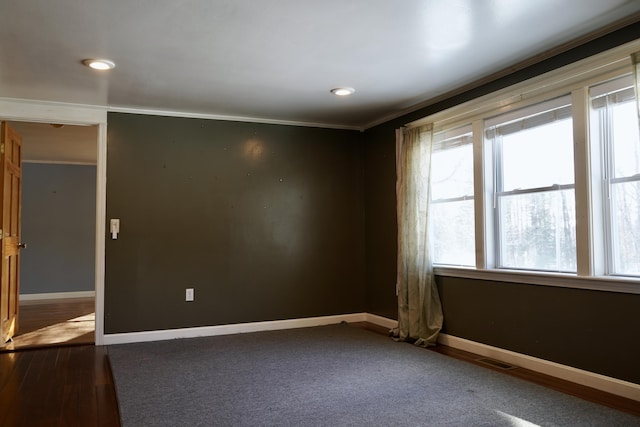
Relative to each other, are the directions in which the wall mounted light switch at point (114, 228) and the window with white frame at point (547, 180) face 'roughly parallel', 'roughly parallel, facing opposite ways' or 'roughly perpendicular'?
roughly perpendicular

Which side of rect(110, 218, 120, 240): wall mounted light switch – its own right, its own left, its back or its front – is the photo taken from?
front

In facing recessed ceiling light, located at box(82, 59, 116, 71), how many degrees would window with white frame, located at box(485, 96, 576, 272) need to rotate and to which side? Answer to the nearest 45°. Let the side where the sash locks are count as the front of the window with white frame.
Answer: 0° — it already faces it

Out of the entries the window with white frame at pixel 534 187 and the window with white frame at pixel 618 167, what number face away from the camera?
0

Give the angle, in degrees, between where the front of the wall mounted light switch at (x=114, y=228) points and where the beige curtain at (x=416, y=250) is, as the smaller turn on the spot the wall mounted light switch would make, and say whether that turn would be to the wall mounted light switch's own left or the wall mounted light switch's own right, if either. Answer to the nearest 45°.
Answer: approximately 45° to the wall mounted light switch's own left

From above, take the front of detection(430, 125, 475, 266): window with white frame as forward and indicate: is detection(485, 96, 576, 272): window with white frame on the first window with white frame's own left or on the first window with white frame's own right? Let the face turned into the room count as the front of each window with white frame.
on the first window with white frame's own left

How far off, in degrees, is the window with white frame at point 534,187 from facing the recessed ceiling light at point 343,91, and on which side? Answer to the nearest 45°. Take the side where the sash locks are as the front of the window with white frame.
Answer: approximately 45° to its right

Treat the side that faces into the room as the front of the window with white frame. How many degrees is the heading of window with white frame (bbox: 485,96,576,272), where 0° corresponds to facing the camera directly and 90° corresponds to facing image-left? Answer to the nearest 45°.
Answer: approximately 45°

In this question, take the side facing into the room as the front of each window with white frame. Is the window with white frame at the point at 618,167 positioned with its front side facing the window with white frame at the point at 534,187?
no

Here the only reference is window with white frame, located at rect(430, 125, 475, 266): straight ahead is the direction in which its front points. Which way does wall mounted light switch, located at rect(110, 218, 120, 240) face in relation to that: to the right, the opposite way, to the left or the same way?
to the left

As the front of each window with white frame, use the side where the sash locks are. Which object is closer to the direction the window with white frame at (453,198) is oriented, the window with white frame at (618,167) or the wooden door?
the wooden door

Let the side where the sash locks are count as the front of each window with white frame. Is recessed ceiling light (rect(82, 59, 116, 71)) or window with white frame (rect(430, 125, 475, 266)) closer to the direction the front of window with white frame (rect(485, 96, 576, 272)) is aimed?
the recessed ceiling light

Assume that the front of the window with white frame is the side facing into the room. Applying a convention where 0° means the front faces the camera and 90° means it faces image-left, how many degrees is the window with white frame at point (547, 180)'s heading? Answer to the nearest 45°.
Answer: approximately 45°

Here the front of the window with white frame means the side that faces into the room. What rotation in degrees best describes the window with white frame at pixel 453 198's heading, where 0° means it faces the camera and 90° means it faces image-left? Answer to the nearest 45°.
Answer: approximately 45°

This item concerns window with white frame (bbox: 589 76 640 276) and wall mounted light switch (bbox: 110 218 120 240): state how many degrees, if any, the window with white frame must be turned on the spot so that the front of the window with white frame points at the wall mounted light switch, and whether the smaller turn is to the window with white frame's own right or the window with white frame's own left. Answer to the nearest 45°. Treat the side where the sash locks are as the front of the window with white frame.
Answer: approximately 45° to the window with white frame's own right

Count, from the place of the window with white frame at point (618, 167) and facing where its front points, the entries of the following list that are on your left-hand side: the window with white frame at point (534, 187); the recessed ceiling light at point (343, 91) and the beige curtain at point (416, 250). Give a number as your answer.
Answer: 0

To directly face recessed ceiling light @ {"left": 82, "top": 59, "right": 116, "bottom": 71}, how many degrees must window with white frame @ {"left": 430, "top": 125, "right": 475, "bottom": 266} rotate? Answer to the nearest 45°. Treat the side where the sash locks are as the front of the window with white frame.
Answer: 0° — it already faces it

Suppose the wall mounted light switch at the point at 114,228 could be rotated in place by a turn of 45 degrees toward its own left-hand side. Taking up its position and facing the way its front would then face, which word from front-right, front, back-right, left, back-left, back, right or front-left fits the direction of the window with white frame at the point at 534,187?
front

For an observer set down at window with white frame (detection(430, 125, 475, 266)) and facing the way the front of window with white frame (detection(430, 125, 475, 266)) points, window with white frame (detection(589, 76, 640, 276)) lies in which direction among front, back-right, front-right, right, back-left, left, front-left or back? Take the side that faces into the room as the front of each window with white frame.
left
